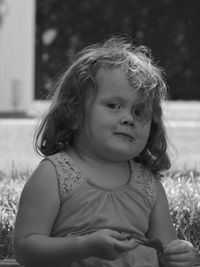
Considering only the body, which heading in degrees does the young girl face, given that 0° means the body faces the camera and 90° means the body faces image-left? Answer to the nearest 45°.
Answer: approximately 315°

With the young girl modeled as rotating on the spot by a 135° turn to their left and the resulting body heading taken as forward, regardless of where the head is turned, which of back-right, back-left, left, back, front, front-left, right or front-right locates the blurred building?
front
